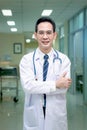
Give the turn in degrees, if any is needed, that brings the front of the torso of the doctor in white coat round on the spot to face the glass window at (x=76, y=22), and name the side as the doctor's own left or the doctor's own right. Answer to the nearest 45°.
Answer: approximately 180°

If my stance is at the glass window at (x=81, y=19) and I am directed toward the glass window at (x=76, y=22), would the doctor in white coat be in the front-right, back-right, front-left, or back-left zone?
back-left

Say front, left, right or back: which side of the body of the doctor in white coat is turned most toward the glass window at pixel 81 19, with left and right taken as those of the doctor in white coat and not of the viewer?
back

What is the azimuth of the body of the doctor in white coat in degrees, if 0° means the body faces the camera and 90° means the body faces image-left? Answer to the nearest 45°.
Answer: approximately 0°

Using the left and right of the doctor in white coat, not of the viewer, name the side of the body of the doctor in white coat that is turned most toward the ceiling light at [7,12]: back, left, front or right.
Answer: back
